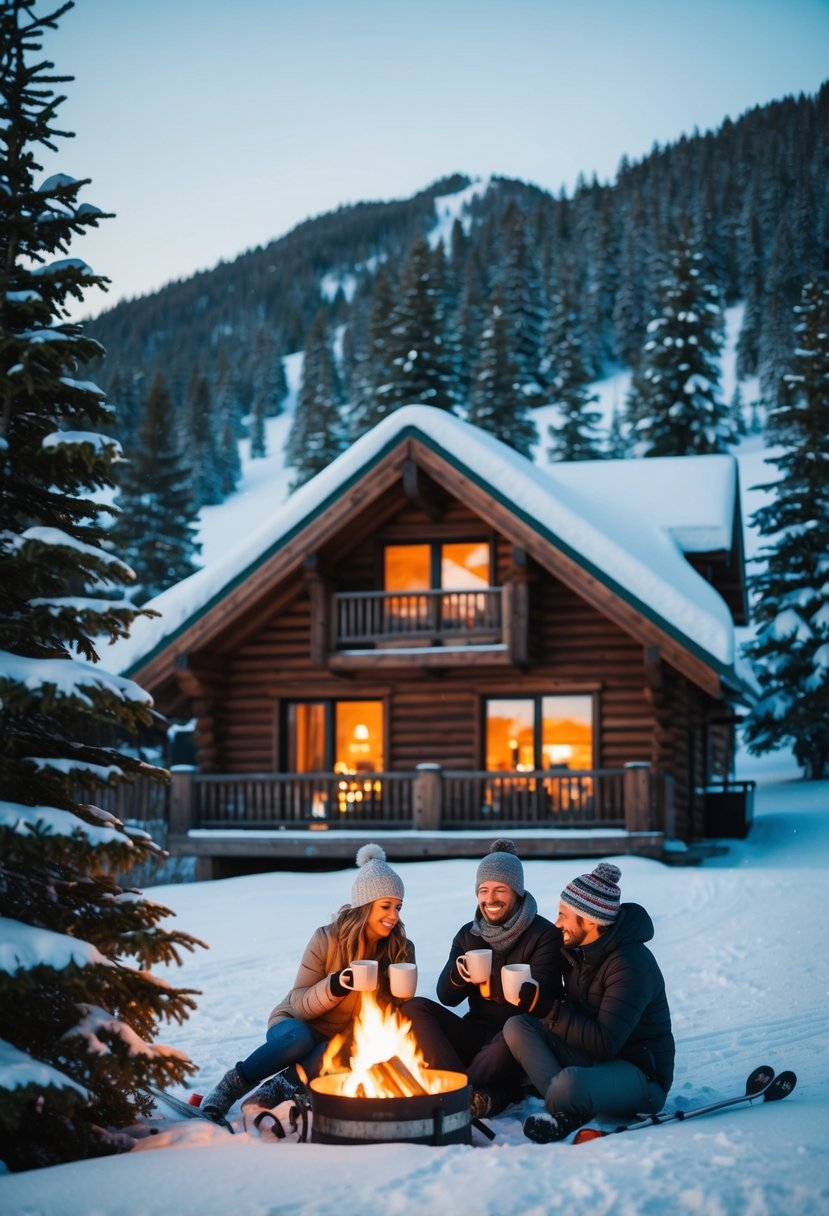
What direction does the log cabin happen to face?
toward the camera

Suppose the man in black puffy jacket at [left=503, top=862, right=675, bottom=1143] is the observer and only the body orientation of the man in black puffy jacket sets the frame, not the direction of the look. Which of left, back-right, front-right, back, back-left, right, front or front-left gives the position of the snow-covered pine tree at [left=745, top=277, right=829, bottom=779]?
right

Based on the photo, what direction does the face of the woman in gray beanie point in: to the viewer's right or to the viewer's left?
to the viewer's right

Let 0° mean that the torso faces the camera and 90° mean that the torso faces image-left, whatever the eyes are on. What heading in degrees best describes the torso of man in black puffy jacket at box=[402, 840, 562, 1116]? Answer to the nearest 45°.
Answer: approximately 45°

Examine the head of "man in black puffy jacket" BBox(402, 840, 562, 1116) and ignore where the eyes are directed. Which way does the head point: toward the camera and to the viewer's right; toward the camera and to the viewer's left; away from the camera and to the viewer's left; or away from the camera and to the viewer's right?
toward the camera and to the viewer's left

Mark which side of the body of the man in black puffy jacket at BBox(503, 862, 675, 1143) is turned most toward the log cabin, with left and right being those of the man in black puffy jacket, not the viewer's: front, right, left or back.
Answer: right

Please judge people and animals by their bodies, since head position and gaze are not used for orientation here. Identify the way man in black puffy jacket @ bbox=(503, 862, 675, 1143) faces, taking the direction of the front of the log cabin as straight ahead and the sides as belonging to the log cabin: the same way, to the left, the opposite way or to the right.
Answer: to the right

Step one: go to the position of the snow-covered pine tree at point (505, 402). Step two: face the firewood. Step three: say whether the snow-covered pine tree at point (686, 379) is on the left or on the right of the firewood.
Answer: left

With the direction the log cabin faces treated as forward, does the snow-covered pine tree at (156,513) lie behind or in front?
behind

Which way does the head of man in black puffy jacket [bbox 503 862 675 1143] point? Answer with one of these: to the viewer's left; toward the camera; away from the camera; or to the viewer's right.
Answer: to the viewer's left

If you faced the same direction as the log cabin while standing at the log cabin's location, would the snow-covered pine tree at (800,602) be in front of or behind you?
behind

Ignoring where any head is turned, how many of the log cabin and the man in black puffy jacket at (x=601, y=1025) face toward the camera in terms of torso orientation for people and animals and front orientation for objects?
1

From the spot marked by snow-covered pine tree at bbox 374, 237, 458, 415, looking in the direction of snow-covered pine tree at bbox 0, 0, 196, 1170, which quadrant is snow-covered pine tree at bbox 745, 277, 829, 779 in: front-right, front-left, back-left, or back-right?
front-left

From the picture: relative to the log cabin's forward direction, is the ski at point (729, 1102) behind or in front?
in front

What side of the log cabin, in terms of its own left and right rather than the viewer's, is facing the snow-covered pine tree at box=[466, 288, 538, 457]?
back

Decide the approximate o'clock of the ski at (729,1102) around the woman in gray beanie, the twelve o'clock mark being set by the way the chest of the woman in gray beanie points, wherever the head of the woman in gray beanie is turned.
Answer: The ski is roughly at 11 o'clock from the woman in gray beanie.

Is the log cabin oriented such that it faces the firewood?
yes

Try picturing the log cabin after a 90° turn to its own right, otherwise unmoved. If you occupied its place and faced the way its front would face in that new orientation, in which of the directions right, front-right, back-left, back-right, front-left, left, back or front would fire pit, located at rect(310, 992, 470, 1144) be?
left
